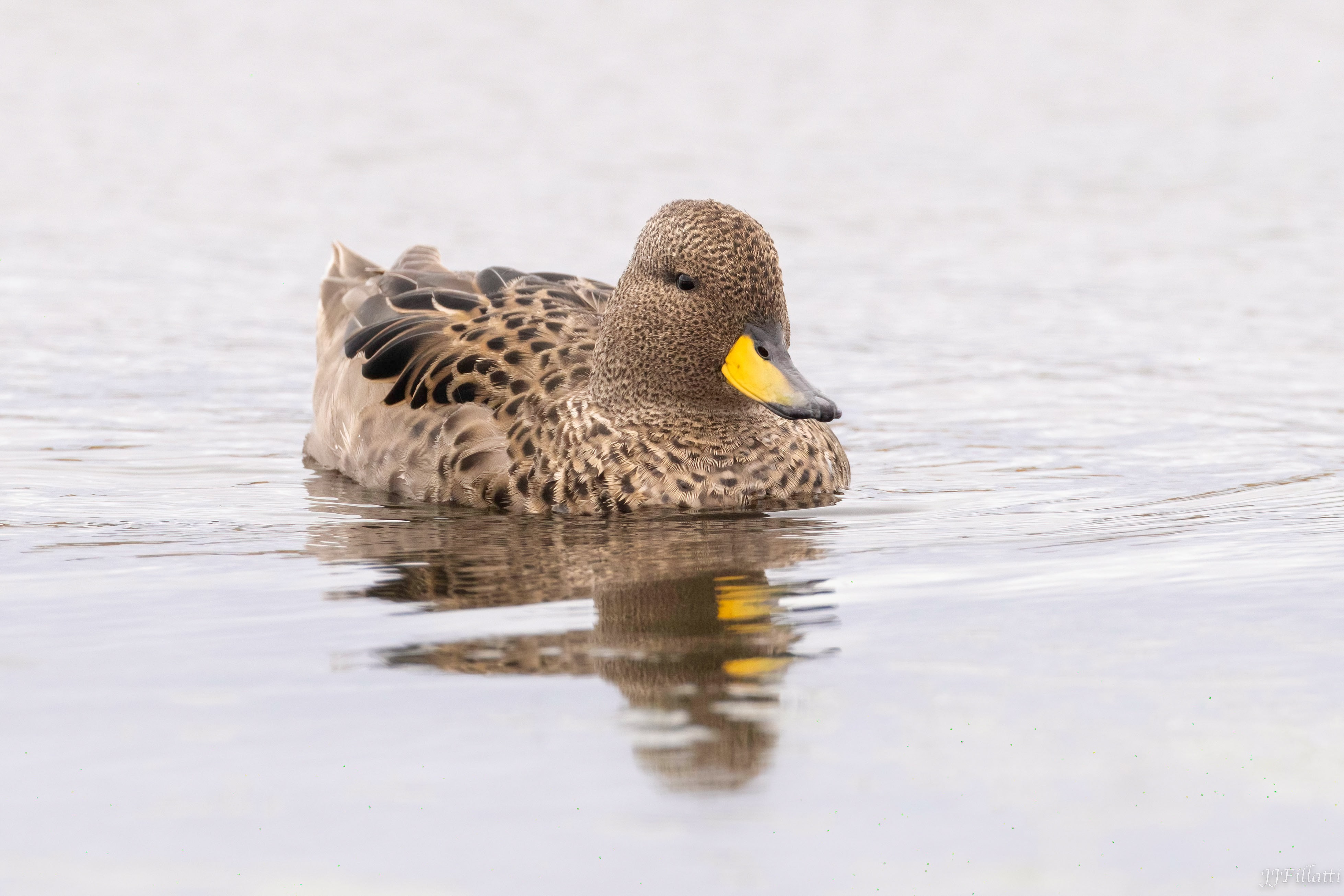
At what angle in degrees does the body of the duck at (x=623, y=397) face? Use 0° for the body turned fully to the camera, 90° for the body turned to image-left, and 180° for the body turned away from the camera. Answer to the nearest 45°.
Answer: approximately 315°
